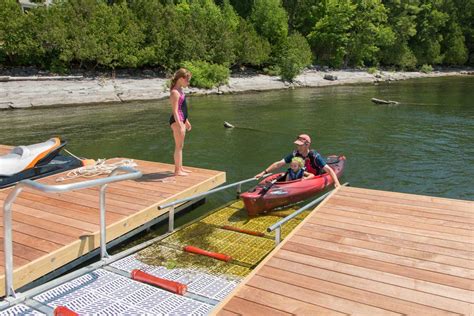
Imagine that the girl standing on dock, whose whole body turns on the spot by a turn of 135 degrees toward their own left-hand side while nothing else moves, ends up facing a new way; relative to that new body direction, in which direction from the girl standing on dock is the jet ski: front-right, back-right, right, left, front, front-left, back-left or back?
front-left

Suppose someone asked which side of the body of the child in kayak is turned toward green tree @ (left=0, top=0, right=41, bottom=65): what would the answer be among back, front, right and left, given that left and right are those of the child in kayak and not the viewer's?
right

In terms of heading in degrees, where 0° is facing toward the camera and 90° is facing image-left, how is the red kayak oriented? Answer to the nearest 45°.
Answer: approximately 45°

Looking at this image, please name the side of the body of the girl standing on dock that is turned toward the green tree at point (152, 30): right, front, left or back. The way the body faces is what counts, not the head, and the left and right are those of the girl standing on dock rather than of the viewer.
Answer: left

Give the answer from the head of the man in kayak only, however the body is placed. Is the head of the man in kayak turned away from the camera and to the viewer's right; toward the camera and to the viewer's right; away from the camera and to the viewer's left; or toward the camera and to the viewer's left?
toward the camera and to the viewer's left

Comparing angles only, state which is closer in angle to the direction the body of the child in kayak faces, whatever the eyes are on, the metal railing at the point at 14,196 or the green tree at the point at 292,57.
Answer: the metal railing

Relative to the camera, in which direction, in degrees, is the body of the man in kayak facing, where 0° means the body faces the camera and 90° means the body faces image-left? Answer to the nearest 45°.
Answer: approximately 45°

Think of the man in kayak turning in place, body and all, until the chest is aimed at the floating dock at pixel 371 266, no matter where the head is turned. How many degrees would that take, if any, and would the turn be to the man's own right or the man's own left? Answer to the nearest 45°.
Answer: approximately 45° to the man's own left

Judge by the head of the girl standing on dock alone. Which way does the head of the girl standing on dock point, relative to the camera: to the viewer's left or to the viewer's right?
to the viewer's right

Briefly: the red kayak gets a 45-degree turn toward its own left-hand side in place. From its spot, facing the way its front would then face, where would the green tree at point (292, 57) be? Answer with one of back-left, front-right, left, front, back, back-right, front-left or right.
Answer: back

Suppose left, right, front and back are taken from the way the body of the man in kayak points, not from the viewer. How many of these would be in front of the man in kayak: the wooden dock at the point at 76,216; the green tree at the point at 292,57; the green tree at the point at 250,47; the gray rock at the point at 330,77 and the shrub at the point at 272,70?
1

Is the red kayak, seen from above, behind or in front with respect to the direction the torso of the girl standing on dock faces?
in front

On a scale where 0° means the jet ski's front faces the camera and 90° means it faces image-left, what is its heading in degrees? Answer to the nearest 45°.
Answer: approximately 45°

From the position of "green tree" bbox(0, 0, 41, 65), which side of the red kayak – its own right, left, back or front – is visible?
right

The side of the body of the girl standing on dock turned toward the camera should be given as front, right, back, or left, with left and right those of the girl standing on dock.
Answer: right
